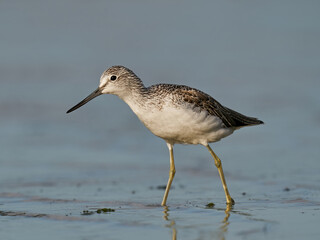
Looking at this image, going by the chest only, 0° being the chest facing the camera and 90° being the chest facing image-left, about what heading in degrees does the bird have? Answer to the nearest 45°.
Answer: approximately 90°
